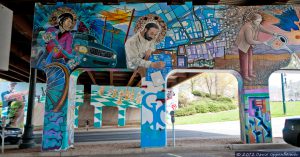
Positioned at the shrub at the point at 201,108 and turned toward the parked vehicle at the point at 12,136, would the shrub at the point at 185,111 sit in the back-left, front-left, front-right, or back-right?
front-right

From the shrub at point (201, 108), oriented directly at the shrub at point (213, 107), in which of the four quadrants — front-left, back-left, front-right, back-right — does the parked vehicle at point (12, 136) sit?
back-right

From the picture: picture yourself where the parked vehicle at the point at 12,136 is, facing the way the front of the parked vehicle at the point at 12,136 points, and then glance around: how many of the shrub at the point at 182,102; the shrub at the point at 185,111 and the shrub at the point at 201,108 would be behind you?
0

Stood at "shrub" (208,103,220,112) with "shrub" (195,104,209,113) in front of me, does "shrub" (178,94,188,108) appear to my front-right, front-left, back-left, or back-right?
front-right
